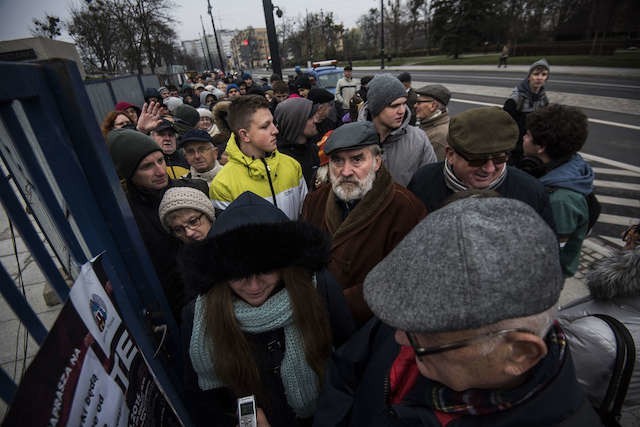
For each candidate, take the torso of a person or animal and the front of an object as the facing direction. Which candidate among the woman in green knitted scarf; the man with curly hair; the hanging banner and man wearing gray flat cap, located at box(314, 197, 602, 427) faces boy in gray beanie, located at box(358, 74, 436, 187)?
the man with curly hair

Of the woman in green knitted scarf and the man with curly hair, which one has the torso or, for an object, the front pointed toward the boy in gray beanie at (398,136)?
the man with curly hair

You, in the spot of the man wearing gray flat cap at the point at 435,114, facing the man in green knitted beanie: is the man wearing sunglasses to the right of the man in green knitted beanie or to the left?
left

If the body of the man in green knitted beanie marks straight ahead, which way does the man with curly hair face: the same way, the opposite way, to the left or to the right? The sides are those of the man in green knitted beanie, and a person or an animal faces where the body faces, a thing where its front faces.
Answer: the opposite way

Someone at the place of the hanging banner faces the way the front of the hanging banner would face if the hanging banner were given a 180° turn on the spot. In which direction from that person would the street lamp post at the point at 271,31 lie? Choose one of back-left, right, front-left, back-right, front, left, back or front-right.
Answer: front-right

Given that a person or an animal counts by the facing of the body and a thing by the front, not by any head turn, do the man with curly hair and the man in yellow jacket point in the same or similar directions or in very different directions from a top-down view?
very different directions

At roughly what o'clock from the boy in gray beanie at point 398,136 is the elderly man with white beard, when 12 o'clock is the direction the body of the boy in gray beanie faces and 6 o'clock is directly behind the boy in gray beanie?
The elderly man with white beard is roughly at 2 o'clock from the boy in gray beanie.

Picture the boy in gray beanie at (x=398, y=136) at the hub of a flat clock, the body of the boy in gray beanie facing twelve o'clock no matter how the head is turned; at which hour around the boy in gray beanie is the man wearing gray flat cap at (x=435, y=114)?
The man wearing gray flat cap is roughly at 8 o'clock from the boy in gray beanie.

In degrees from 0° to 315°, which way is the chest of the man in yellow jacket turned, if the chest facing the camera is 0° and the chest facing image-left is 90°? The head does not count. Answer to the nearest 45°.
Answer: approximately 315°

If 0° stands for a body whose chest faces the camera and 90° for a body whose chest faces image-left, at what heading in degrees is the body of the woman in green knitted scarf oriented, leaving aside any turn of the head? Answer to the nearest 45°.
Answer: approximately 0°

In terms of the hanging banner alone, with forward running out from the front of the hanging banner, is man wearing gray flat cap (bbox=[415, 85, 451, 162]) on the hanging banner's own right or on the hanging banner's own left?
on the hanging banner's own left
